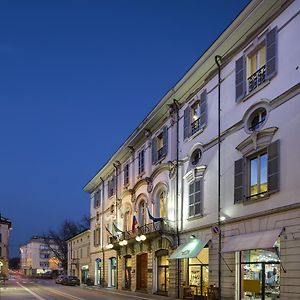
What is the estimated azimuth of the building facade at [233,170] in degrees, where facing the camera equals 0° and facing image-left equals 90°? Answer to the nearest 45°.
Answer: approximately 45°
